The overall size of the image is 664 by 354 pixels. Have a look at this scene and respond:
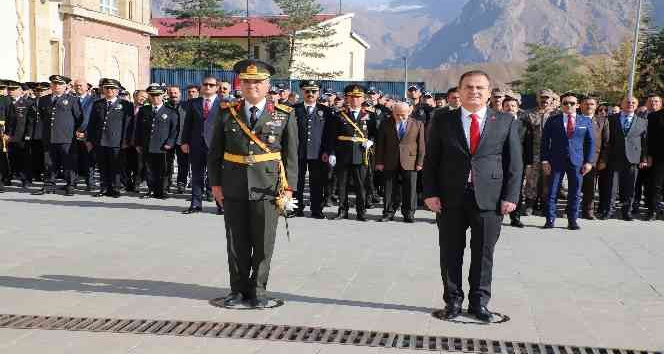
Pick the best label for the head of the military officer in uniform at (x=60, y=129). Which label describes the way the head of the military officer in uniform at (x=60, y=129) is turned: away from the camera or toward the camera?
toward the camera

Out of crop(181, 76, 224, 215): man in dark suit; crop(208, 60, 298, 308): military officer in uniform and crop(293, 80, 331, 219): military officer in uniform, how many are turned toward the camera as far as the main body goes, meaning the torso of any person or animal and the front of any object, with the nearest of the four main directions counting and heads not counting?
3

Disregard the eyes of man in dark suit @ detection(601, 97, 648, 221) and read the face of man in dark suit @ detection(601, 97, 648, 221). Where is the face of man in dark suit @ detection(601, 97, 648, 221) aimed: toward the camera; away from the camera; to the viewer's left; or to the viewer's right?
toward the camera

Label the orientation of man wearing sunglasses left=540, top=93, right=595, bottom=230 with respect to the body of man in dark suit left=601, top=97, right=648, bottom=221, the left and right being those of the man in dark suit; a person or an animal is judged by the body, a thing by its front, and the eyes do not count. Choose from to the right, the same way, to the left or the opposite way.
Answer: the same way

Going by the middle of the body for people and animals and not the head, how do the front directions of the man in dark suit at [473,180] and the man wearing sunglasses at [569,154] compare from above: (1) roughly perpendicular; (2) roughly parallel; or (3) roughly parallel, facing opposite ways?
roughly parallel

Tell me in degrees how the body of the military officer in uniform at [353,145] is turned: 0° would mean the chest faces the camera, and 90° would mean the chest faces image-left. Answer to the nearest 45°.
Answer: approximately 0°

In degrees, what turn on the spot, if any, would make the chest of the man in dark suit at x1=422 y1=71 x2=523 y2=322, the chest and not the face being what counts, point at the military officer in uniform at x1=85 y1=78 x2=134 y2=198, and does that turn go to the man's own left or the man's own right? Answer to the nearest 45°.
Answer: approximately 135° to the man's own right

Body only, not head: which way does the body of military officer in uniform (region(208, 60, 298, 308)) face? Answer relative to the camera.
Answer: toward the camera

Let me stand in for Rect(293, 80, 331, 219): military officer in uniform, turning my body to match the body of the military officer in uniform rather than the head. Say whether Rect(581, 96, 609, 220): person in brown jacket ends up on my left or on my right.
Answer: on my left

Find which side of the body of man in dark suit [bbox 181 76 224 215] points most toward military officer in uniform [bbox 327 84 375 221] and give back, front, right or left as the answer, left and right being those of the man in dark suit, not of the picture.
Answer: left

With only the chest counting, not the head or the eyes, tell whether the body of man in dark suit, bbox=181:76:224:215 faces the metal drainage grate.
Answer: yes

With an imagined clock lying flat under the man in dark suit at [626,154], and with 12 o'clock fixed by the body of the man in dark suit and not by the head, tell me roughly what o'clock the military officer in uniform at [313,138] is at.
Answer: The military officer in uniform is roughly at 2 o'clock from the man in dark suit.

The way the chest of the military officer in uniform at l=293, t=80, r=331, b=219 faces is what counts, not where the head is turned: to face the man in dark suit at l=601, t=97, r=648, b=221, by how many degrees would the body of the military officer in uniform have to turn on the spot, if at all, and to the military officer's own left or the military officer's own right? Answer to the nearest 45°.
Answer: approximately 90° to the military officer's own left

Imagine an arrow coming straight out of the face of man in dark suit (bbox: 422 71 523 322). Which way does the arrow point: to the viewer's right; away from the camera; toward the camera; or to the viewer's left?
toward the camera

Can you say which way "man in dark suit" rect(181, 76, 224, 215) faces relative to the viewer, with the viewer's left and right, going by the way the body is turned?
facing the viewer

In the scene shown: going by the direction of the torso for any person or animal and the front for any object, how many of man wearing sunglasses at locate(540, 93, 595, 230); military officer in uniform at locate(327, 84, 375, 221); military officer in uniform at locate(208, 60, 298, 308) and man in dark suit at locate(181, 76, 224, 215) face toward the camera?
4

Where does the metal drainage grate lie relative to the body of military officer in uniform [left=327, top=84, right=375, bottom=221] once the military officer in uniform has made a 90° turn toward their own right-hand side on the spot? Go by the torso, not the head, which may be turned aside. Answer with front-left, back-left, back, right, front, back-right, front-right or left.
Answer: left
